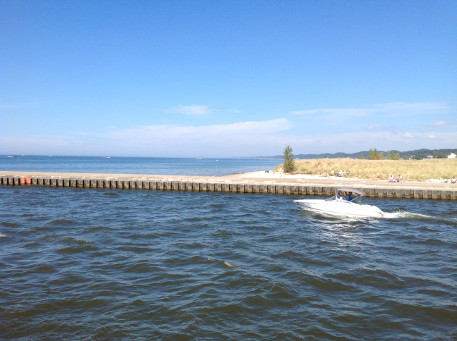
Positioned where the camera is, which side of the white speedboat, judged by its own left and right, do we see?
left

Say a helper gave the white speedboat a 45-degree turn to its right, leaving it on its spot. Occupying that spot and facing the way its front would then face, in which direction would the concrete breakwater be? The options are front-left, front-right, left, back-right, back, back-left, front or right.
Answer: front
